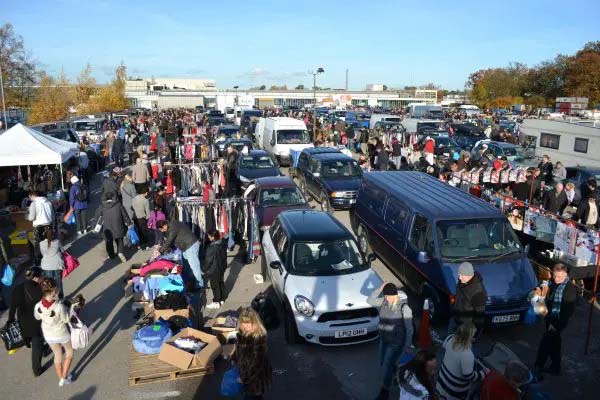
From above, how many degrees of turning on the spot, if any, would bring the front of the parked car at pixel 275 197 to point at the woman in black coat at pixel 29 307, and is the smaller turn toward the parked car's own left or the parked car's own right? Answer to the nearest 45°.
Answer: approximately 45° to the parked car's own right

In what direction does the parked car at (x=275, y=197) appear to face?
toward the camera

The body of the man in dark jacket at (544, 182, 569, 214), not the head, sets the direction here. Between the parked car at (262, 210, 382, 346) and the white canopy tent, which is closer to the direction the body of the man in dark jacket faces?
the parked car

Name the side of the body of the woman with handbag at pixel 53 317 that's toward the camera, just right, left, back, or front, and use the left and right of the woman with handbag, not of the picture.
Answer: front

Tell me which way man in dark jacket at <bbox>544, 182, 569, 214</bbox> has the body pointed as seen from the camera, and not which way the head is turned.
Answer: toward the camera

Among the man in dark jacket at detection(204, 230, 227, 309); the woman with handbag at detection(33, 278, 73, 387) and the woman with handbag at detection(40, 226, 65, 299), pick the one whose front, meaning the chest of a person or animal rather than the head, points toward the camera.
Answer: the woman with handbag at detection(33, 278, 73, 387)

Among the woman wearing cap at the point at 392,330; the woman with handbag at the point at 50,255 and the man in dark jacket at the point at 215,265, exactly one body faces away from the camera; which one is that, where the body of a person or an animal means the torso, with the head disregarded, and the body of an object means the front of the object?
the woman with handbag

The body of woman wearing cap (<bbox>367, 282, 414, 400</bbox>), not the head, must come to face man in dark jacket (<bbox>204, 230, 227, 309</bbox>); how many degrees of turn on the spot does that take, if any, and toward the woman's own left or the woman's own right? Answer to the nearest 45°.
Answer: approximately 90° to the woman's own right

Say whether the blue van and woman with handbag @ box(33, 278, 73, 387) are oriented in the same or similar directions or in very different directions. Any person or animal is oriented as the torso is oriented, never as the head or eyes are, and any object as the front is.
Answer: same or similar directions

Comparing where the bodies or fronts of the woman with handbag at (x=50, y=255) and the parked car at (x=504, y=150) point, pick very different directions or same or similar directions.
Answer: very different directions

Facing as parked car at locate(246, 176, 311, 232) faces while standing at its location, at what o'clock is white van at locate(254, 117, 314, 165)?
The white van is roughly at 6 o'clock from the parked car.

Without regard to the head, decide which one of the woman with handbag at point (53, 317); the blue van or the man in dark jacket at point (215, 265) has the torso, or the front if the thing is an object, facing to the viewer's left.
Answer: the man in dark jacket

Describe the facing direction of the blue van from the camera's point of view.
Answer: facing the viewer and to the right of the viewer
